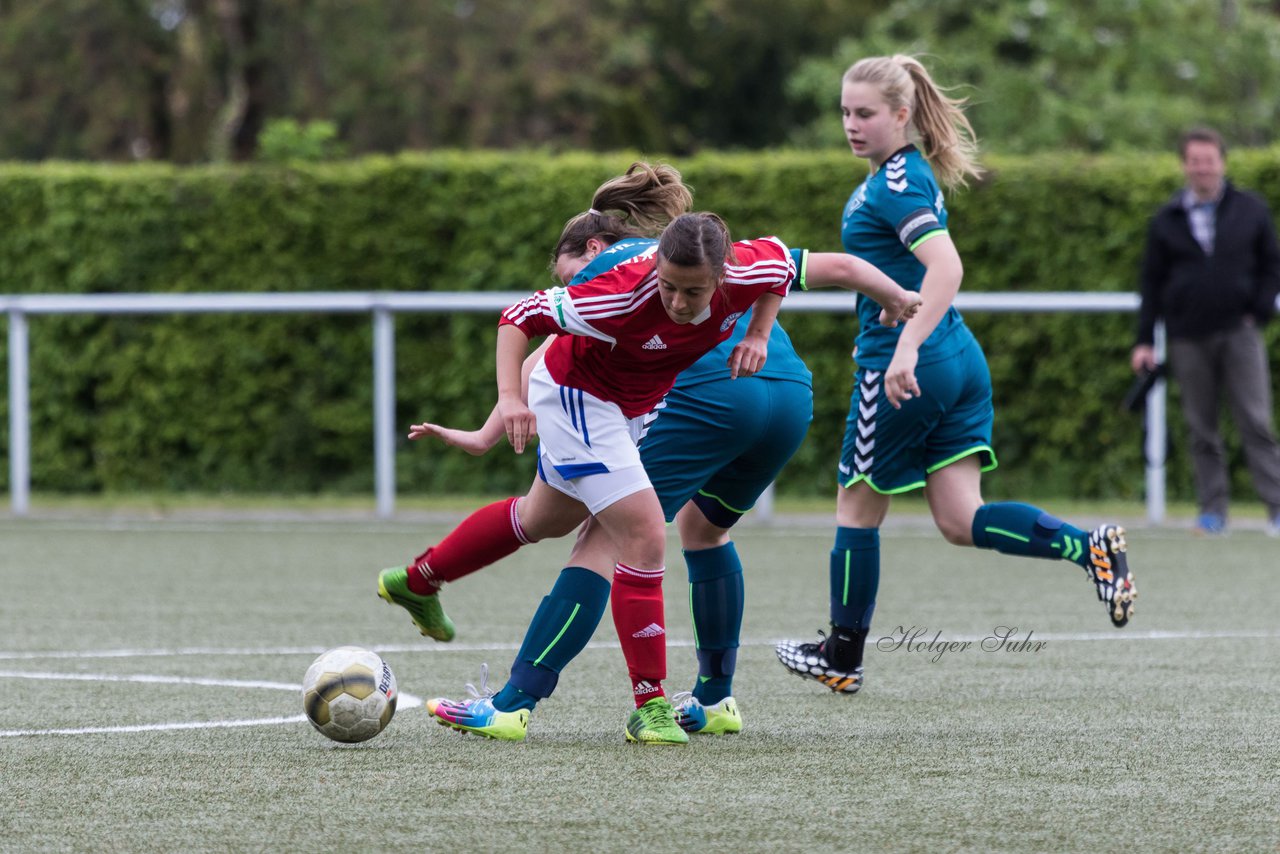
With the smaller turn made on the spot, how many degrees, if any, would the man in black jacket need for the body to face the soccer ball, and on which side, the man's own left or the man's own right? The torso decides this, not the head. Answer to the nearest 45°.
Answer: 0° — they already face it

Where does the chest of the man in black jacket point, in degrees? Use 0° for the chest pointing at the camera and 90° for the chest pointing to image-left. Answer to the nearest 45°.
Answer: approximately 0°

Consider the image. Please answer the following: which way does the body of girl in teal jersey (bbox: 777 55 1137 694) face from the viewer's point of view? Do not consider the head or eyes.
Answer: to the viewer's left

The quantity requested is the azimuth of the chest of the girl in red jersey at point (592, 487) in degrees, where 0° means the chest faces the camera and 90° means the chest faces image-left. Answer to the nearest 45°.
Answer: approximately 315°

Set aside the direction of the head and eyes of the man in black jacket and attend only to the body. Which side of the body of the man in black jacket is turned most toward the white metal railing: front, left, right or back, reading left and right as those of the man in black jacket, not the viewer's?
right

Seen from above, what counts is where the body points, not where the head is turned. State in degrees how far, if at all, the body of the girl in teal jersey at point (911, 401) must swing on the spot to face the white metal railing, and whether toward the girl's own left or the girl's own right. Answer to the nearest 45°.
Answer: approximately 45° to the girl's own right

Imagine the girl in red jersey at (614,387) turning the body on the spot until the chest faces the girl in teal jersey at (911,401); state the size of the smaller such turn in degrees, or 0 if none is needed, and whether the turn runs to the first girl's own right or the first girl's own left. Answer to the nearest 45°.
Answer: approximately 90° to the first girl's own left

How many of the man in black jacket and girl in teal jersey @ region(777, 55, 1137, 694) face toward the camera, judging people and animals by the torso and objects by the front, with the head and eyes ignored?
1
